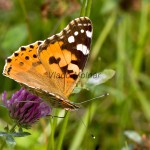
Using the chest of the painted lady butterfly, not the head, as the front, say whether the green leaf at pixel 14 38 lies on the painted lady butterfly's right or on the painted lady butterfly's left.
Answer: on the painted lady butterfly's left

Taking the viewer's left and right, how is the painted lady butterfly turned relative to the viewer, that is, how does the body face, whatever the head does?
facing to the right of the viewer
